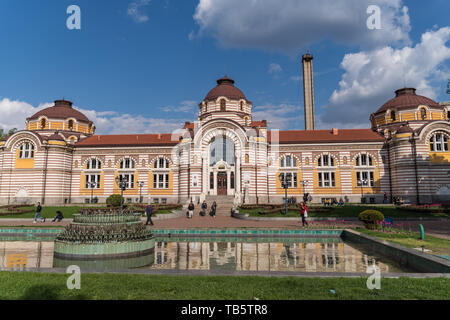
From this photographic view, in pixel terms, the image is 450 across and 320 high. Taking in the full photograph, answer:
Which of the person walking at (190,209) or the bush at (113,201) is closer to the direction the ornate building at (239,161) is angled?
the person walking

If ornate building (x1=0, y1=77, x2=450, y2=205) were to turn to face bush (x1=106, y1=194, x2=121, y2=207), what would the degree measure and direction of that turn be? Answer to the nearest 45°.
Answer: approximately 45° to its right

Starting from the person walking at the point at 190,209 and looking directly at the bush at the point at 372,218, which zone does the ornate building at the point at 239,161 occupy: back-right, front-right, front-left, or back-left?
back-left

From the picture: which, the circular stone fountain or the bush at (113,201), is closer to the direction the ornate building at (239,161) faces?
the circular stone fountain

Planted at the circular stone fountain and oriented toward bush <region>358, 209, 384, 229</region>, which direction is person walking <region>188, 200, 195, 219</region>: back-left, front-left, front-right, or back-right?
front-left

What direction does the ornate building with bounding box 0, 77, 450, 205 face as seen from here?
toward the camera

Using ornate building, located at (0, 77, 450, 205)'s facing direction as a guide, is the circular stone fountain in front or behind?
in front

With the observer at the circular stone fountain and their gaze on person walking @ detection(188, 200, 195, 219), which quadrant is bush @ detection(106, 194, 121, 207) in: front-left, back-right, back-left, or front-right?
front-left

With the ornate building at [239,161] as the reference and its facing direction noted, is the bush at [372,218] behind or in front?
in front
